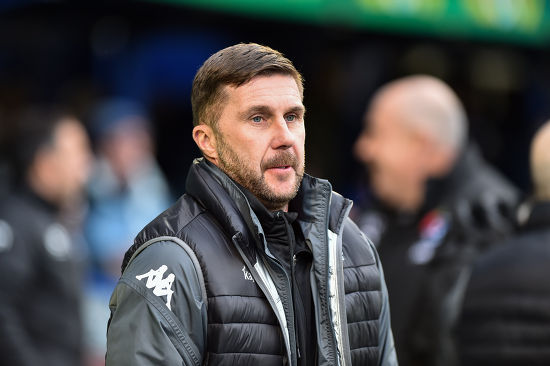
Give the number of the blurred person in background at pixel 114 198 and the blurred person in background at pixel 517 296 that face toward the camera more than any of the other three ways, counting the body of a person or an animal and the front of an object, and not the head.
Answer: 1

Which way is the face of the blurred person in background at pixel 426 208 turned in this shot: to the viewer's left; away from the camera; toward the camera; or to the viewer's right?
to the viewer's left

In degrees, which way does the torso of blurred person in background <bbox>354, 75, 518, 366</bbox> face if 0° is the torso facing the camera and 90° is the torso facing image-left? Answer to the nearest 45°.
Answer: approximately 45°

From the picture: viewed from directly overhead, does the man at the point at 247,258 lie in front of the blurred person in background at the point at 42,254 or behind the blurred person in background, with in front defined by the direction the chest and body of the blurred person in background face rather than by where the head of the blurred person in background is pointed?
in front

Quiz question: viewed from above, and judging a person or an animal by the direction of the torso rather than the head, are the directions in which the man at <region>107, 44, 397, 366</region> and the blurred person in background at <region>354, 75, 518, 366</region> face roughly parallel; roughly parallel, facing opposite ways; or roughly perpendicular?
roughly perpendicular

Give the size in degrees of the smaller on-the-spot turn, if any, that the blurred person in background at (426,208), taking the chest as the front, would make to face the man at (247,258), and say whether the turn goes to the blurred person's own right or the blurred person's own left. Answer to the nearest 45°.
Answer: approximately 45° to the blurred person's own left
